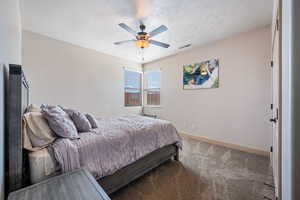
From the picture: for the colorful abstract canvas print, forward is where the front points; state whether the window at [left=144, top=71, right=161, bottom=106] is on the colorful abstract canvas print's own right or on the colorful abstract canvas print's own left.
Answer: on the colorful abstract canvas print's own right

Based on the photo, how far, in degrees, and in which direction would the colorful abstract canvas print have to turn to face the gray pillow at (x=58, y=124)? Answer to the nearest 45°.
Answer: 0° — it already faces it

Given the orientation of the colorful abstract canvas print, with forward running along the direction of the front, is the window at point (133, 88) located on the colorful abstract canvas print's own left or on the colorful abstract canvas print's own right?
on the colorful abstract canvas print's own right

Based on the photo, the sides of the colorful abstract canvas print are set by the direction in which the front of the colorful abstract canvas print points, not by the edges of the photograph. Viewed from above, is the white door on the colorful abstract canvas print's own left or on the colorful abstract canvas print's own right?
on the colorful abstract canvas print's own left

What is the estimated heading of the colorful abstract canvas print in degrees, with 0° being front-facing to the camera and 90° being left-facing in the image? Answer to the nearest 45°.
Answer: approximately 45°

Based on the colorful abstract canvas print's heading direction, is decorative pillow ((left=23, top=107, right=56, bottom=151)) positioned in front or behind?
in front

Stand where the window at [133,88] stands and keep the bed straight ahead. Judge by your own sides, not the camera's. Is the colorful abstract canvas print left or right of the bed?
left
